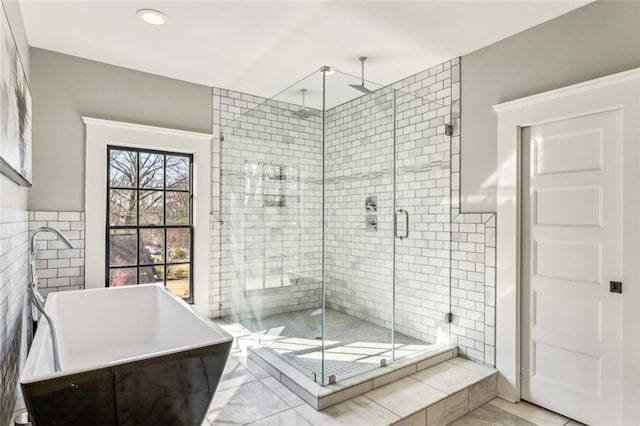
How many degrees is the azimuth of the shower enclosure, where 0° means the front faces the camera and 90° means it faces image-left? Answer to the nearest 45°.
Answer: approximately 315°

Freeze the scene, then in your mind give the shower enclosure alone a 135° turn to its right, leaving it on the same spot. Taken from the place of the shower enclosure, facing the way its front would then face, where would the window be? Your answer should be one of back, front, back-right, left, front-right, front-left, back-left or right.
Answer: front

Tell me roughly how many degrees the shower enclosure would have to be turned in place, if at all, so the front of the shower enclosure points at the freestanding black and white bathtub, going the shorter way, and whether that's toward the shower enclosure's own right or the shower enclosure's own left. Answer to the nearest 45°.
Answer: approximately 90° to the shower enclosure's own right

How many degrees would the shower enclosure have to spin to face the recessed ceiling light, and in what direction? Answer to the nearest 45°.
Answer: approximately 90° to its right

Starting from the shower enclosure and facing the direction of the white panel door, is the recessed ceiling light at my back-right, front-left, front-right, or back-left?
back-right

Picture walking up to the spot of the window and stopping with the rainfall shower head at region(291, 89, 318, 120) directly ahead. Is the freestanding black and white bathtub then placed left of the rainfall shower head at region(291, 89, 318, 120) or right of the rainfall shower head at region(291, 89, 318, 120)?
right

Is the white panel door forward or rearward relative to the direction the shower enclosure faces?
forward
